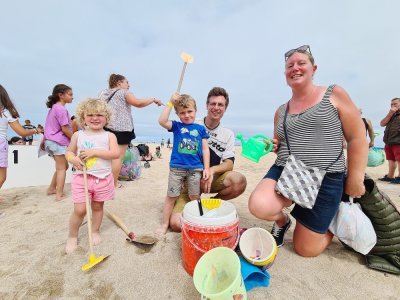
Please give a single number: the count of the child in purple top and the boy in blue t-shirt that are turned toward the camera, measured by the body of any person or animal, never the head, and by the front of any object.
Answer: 1

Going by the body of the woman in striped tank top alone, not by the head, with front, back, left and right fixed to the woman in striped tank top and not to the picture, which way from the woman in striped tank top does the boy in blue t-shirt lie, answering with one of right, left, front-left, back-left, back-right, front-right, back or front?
front-right

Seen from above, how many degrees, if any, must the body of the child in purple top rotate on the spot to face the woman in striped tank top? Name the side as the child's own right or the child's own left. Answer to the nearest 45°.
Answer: approximately 45° to the child's own right

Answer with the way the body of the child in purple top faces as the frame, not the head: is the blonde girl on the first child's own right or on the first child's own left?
on the first child's own right

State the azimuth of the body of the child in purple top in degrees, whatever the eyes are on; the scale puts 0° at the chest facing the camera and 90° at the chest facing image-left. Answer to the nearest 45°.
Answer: approximately 270°

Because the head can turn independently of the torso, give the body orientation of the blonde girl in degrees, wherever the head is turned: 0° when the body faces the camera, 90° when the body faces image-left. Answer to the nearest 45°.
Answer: approximately 0°

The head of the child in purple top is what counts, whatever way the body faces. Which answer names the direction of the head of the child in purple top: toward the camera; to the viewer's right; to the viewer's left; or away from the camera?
to the viewer's right
